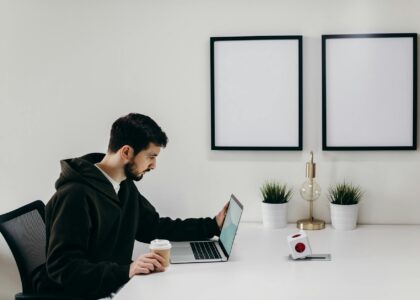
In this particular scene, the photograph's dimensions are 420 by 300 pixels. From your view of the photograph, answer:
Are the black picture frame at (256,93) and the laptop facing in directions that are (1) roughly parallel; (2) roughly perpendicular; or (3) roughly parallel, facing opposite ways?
roughly perpendicular

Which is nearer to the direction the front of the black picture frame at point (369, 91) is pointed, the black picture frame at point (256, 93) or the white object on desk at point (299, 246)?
the white object on desk

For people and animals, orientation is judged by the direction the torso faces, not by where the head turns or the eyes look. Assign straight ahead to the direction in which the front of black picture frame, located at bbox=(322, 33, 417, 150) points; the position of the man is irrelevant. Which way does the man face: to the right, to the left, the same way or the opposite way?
to the left

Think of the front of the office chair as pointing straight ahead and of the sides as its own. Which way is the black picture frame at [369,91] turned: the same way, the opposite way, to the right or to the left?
to the right

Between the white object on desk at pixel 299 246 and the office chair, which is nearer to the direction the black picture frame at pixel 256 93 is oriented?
the white object on desk

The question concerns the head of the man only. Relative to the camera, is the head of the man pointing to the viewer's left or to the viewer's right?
to the viewer's right

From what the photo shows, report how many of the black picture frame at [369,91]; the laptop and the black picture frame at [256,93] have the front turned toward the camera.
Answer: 2

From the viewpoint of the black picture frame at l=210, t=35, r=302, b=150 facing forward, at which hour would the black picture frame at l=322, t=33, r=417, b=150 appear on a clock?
the black picture frame at l=322, t=33, r=417, b=150 is roughly at 9 o'clock from the black picture frame at l=210, t=35, r=302, b=150.

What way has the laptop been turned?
to the viewer's left
